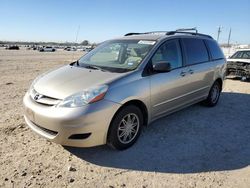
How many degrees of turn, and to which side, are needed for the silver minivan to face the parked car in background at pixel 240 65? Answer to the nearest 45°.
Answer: approximately 180°

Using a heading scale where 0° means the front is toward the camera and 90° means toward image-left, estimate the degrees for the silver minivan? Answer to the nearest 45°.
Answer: approximately 45°

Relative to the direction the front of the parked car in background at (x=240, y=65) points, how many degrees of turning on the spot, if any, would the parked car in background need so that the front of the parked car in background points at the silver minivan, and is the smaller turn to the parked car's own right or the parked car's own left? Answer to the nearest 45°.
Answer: approximately 45° to the parked car's own left

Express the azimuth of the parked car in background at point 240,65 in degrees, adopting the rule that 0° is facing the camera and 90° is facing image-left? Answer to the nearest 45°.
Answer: approximately 45°
